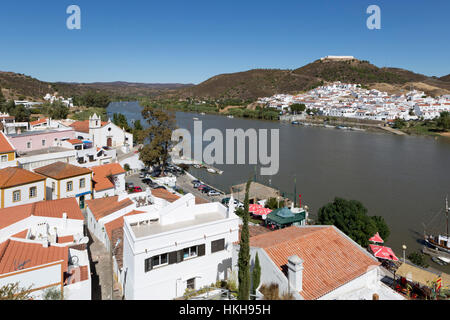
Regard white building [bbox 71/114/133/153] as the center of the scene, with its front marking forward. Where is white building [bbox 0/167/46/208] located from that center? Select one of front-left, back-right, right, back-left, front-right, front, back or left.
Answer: front-right

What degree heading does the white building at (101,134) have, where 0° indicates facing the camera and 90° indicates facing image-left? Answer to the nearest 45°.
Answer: approximately 315°

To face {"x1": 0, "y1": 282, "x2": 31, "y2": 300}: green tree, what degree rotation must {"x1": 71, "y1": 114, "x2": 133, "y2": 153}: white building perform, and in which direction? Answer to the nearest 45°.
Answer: approximately 45° to its right

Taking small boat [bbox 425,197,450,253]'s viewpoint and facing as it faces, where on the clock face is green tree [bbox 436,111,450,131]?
The green tree is roughly at 3 o'clock from the small boat.

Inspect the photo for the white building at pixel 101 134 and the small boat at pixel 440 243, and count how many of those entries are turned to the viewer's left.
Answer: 1

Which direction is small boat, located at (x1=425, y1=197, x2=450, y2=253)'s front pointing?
to the viewer's left

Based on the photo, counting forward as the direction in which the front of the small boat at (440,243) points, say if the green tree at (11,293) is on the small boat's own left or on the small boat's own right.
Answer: on the small boat's own left

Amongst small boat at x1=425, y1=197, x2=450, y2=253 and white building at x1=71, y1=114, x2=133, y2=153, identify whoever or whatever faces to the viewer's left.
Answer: the small boat
